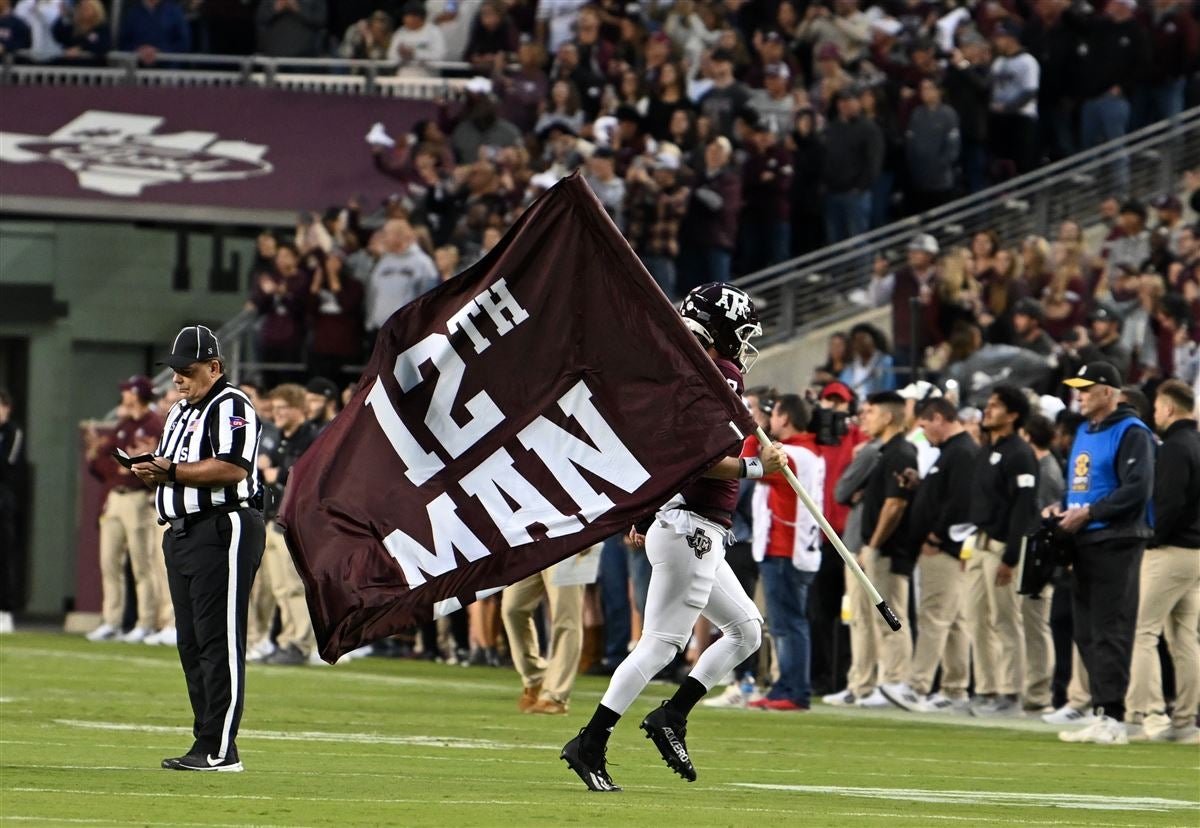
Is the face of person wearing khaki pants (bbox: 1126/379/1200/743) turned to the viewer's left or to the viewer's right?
to the viewer's left

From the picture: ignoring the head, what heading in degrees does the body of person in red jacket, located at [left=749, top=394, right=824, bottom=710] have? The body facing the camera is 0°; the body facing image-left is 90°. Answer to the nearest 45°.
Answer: approximately 90°

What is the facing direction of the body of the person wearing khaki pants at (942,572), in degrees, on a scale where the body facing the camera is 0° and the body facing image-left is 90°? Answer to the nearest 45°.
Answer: approximately 90°

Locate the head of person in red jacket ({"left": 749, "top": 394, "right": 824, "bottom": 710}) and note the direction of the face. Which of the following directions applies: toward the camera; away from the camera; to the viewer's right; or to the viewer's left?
to the viewer's left

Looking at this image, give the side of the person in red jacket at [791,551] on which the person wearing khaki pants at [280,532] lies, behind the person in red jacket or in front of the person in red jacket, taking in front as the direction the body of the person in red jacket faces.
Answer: in front

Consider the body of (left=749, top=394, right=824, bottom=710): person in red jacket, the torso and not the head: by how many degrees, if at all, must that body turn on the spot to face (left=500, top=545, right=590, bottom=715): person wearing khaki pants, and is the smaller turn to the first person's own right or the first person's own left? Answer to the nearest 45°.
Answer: approximately 45° to the first person's own left

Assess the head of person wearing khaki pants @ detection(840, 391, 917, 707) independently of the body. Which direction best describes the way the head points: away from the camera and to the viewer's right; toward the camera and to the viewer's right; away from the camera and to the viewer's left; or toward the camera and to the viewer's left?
toward the camera and to the viewer's left

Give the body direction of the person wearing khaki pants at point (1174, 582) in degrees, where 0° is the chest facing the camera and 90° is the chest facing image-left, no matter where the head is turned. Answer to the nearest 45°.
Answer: approximately 90°

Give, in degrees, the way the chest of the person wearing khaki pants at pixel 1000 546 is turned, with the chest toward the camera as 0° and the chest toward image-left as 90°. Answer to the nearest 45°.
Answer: approximately 45°
